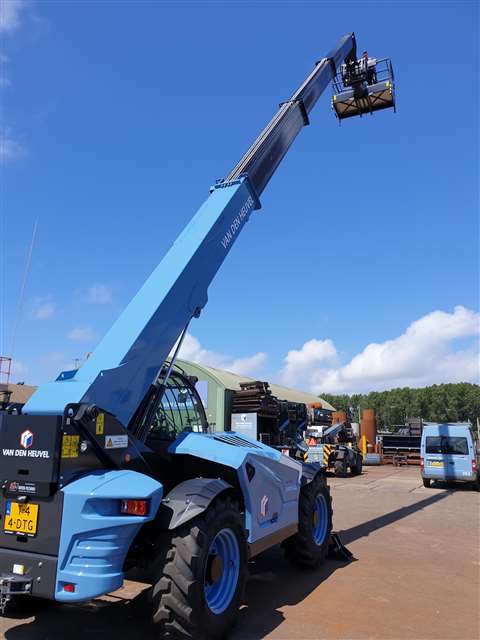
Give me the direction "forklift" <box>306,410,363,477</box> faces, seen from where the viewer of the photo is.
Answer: facing away from the viewer and to the right of the viewer

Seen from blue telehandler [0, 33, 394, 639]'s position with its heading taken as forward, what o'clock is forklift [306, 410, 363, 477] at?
The forklift is roughly at 11 o'clock from the blue telehandler.

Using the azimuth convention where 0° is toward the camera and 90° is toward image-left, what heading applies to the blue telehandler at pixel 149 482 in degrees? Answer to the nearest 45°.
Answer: approximately 225°

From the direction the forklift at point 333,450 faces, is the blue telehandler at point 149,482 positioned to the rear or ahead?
to the rear
